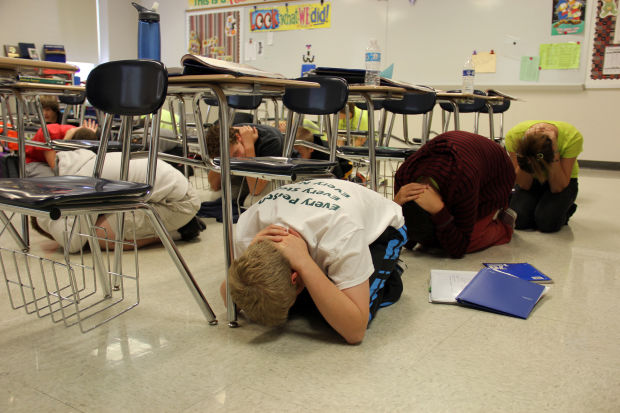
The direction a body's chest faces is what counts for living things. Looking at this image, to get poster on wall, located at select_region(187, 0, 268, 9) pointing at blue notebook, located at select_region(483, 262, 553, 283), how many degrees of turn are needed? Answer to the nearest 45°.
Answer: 0° — it already faces it

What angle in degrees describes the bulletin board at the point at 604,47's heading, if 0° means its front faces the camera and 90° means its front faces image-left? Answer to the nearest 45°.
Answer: approximately 0°

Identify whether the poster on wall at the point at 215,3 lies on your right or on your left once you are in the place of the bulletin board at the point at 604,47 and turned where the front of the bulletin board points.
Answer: on your right

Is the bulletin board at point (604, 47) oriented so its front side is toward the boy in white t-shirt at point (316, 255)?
yes

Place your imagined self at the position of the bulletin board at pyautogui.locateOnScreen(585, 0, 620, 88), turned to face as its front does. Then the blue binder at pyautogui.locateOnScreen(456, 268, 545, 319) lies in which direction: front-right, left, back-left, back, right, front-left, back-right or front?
front

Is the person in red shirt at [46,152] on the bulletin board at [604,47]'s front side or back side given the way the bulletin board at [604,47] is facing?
on the front side

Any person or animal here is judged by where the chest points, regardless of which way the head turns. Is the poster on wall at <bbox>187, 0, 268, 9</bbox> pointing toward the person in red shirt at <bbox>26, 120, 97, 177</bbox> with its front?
yes

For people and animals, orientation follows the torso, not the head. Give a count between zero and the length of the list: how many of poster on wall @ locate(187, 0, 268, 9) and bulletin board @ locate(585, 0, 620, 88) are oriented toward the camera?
2

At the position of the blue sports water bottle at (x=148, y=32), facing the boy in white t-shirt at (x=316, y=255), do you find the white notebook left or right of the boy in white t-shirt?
left

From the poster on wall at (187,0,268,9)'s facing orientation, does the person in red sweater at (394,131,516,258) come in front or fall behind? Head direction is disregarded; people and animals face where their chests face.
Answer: in front

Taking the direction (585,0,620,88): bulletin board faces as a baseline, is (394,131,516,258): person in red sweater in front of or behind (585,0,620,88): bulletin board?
in front

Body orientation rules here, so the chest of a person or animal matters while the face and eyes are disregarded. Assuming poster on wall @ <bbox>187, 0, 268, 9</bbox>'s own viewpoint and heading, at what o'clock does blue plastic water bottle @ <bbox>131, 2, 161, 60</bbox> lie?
The blue plastic water bottle is roughly at 12 o'clock from the poster on wall.

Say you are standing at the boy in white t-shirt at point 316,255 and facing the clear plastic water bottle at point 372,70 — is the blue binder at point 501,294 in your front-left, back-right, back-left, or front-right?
front-right

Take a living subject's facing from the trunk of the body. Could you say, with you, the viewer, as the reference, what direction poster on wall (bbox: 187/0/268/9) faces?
facing the viewer
